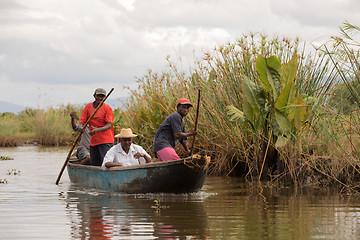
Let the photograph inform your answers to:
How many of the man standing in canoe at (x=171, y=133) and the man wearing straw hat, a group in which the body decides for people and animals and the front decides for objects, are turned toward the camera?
1

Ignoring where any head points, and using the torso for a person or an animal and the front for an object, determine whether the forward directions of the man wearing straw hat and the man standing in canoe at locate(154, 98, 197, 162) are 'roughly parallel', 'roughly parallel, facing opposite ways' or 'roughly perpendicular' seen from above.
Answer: roughly perpendicular

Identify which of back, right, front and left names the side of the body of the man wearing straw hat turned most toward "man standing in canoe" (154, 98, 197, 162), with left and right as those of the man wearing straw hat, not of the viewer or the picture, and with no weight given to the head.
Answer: left

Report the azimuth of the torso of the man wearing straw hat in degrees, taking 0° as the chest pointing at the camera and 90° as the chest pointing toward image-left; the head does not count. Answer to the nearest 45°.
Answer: approximately 0°

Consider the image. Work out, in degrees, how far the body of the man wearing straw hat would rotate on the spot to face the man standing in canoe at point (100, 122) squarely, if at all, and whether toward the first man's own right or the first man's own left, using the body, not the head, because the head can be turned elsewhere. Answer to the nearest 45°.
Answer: approximately 135° to the first man's own right

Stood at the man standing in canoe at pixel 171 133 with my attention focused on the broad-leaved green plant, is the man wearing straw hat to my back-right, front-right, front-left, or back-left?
back-left
